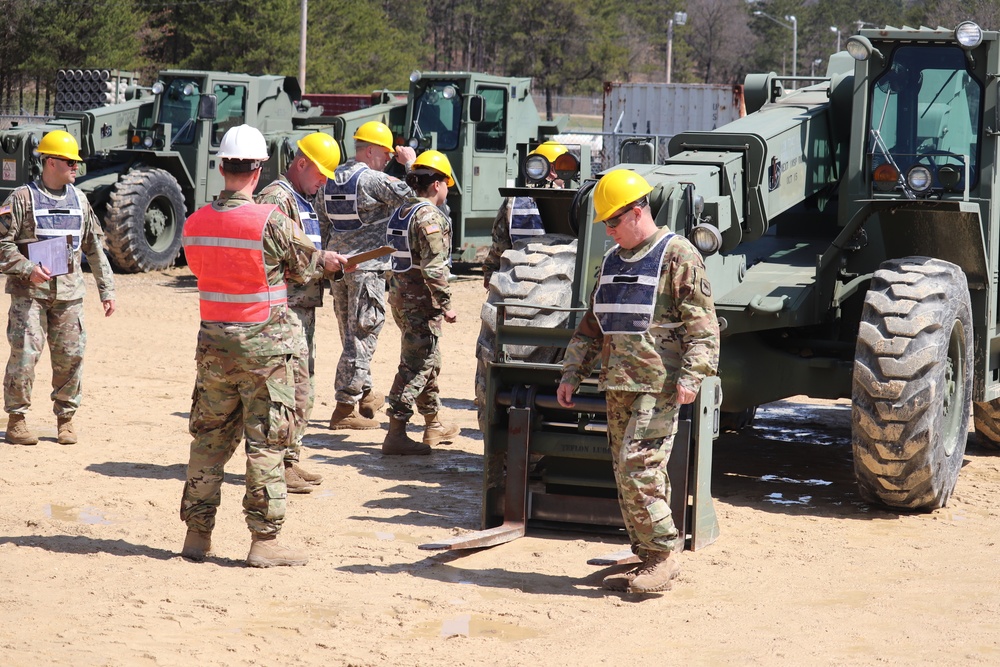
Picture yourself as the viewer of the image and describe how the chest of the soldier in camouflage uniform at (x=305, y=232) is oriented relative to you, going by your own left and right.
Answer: facing to the right of the viewer

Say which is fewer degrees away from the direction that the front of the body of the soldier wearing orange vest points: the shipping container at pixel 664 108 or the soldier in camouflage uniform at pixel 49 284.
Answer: the shipping container

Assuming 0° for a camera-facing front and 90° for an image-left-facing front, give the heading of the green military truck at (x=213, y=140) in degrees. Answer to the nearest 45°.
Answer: approximately 45°

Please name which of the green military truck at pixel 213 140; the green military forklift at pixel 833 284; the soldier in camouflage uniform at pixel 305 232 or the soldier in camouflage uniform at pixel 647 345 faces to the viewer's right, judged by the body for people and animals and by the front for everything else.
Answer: the soldier in camouflage uniform at pixel 305 232

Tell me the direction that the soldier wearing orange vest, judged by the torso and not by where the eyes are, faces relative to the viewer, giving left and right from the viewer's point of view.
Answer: facing away from the viewer and to the right of the viewer

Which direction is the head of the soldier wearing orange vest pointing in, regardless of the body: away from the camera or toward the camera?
away from the camera

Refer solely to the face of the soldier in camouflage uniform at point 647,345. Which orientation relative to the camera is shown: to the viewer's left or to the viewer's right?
to the viewer's left

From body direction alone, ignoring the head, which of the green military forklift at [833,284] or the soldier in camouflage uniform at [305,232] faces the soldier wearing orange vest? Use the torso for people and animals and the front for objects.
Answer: the green military forklift

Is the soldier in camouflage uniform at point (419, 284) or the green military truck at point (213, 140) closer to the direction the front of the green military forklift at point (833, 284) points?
the soldier in camouflage uniform

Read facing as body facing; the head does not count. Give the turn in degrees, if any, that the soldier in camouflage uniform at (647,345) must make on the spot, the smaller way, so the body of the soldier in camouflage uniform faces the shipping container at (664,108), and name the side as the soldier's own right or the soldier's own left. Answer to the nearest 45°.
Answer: approximately 135° to the soldier's own right

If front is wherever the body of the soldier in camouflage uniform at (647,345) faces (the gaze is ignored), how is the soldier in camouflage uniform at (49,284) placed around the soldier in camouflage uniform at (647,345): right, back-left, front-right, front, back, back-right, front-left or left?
right

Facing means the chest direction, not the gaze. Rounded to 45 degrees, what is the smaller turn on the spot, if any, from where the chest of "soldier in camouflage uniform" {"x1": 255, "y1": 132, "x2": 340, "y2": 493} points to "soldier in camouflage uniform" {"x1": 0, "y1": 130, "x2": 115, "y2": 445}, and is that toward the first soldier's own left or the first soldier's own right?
approximately 135° to the first soldier's own left

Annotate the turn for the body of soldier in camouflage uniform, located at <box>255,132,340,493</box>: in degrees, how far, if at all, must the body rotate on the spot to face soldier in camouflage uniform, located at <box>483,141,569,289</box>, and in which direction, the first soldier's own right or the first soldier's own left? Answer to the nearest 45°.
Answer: approximately 45° to the first soldier's own left

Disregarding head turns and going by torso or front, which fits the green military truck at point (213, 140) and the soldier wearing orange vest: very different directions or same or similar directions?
very different directions
